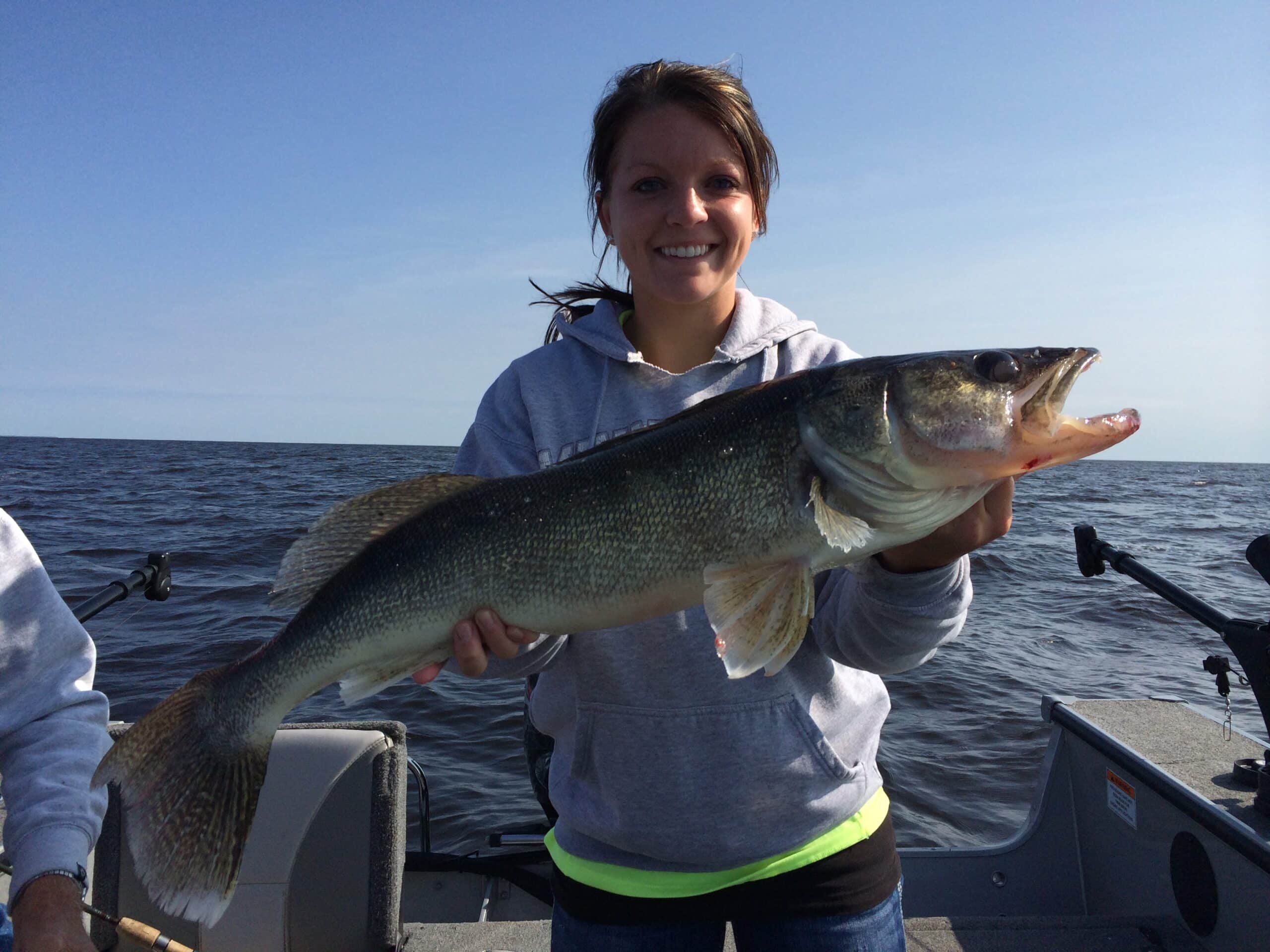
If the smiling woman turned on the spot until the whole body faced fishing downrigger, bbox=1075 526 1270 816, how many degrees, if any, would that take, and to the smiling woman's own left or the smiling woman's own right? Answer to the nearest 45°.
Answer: approximately 135° to the smiling woman's own left

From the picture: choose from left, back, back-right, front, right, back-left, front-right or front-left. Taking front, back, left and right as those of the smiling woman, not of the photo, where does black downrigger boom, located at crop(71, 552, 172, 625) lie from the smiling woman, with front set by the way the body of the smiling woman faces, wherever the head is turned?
back-right

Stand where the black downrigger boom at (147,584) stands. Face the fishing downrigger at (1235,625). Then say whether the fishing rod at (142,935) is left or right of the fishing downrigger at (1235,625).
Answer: right

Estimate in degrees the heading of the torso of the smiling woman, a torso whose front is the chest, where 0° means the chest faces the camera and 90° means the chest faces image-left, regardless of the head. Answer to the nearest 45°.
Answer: approximately 0°

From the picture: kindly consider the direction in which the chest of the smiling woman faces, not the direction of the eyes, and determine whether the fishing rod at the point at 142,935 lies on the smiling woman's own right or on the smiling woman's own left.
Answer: on the smiling woman's own right
